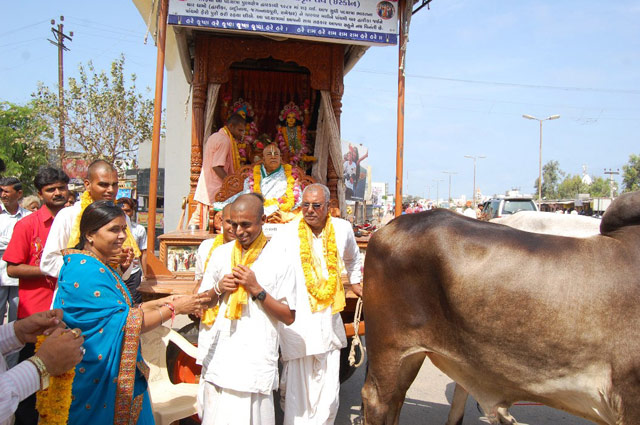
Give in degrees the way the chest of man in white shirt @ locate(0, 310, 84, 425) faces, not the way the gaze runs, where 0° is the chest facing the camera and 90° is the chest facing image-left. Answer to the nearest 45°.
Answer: approximately 270°

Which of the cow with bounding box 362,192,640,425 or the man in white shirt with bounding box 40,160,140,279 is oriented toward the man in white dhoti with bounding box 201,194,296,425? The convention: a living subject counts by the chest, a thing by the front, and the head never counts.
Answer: the man in white shirt

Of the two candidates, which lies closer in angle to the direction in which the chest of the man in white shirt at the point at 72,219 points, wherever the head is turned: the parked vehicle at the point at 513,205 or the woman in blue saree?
the woman in blue saree

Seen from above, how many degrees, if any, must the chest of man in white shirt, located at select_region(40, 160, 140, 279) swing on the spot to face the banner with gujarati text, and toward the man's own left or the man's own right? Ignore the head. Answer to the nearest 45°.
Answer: approximately 90° to the man's own left

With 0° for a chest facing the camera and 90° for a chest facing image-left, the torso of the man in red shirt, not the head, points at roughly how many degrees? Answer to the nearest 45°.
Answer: approximately 315°

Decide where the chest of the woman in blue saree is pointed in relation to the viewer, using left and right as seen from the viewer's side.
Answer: facing to the right of the viewer

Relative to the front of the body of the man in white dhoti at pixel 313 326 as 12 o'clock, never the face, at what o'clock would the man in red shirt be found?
The man in red shirt is roughly at 3 o'clock from the man in white dhoti.

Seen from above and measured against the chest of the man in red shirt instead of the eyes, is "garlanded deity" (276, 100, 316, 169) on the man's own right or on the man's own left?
on the man's own left

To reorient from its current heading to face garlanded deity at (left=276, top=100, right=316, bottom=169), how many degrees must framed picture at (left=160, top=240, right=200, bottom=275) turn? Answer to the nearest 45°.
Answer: approximately 135° to its left

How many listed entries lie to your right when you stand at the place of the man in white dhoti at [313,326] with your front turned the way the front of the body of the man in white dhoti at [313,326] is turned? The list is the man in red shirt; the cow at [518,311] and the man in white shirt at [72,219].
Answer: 2

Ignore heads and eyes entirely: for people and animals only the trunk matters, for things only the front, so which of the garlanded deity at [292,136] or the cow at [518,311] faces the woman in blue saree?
the garlanded deity

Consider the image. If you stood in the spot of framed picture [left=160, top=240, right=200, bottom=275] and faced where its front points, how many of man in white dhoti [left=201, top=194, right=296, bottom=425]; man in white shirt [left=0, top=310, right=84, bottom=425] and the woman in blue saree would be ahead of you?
3

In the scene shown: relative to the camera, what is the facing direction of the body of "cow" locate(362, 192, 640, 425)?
to the viewer's right
